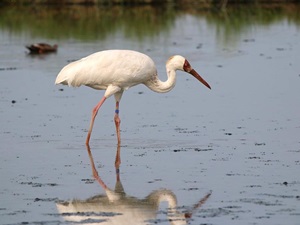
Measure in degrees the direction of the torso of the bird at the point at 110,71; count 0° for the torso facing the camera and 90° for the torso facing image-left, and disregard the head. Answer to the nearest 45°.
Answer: approximately 270°

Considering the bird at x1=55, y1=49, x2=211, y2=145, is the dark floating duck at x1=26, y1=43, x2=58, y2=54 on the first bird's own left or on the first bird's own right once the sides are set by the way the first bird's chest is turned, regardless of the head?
on the first bird's own left
